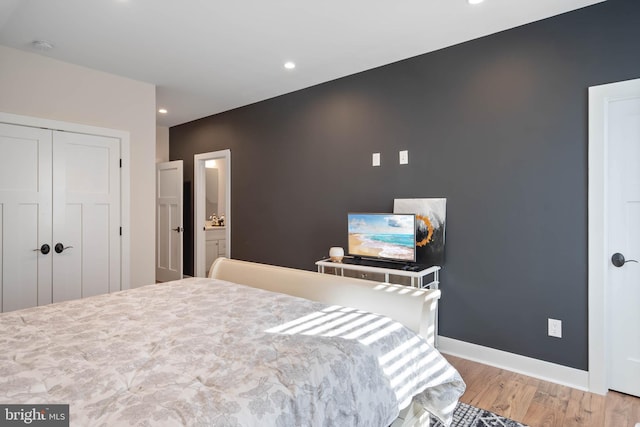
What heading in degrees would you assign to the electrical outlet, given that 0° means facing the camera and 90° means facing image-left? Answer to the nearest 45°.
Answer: approximately 0°

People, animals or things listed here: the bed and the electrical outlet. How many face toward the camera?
1

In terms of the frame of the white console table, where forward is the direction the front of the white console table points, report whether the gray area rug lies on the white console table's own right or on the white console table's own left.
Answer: on the white console table's own left

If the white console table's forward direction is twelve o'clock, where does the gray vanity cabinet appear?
The gray vanity cabinet is roughly at 3 o'clock from the white console table.

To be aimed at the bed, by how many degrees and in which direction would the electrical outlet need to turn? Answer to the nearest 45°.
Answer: approximately 45° to its right

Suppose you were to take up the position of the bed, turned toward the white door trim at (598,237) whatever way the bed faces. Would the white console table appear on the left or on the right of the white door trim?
left

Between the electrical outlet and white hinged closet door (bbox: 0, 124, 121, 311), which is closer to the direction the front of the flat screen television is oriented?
the white hinged closet door

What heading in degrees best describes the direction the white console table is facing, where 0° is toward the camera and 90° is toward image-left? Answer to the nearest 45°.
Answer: approximately 45°
